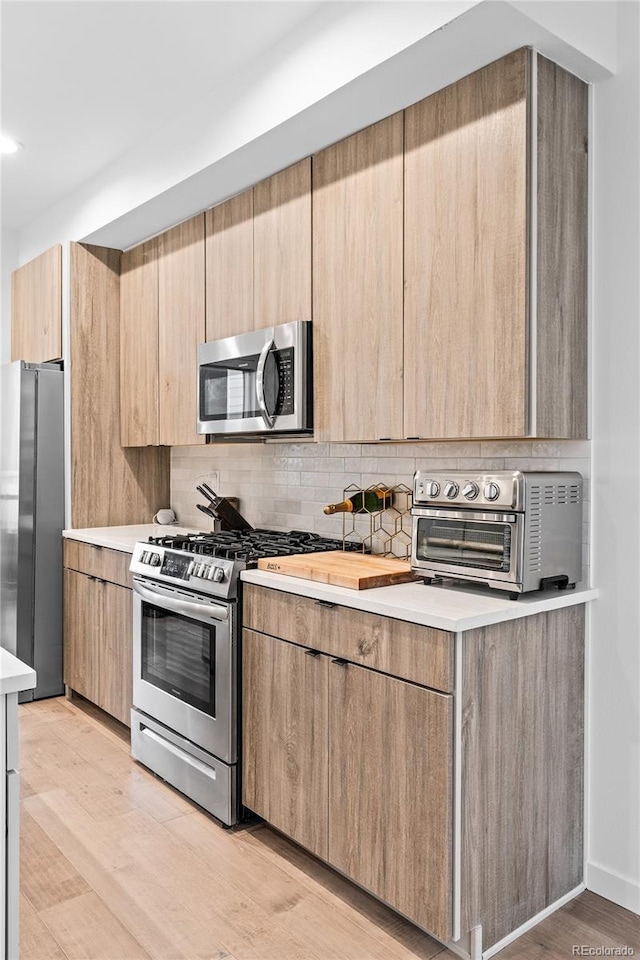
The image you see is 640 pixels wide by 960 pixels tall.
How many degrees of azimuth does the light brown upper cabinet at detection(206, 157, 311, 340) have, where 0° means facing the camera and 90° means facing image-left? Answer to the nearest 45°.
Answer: approximately 45°

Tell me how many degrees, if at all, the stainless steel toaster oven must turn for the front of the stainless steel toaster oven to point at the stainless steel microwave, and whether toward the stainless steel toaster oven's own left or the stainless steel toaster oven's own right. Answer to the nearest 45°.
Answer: approximately 90° to the stainless steel toaster oven's own right

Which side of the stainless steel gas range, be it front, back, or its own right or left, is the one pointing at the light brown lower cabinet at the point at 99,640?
right

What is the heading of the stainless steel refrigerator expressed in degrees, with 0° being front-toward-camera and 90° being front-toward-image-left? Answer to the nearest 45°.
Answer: approximately 45°

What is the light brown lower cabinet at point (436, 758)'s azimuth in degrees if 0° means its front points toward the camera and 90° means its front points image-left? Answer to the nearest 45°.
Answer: approximately 45°

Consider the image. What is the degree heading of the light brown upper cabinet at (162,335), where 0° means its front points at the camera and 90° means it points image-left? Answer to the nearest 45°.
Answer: approximately 45°

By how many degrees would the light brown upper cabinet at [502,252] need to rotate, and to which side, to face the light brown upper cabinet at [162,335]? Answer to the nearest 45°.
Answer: approximately 90° to its right

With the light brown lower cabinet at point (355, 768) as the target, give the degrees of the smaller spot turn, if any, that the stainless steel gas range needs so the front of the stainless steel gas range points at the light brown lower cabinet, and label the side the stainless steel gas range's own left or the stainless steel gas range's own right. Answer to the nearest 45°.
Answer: approximately 90° to the stainless steel gas range's own left
